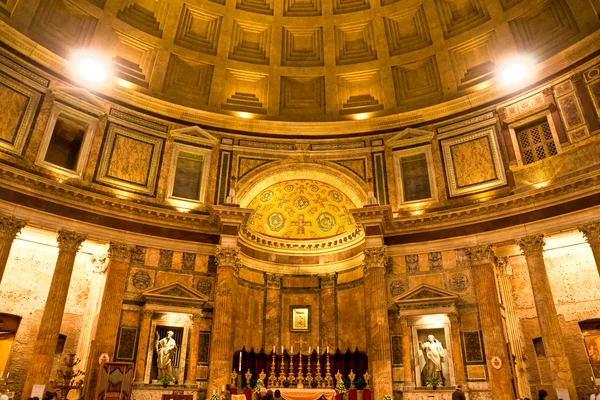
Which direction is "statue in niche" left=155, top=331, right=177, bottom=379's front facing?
toward the camera

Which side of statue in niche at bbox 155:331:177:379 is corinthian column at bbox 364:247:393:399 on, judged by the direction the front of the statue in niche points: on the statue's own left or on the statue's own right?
on the statue's own left

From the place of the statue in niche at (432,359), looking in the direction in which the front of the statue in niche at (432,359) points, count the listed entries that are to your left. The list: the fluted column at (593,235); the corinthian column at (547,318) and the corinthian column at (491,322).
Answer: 3

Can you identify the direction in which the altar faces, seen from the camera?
facing the viewer

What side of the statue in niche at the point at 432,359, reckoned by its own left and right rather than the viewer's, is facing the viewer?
front

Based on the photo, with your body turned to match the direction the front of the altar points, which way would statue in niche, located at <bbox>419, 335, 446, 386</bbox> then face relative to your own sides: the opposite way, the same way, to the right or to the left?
the same way

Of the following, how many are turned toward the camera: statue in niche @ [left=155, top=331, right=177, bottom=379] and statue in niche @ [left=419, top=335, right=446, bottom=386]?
2

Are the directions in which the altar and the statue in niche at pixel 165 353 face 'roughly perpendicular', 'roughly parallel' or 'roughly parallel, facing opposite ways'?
roughly parallel

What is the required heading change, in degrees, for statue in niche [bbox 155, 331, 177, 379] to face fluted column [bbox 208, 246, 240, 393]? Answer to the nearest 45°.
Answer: approximately 90° to its left

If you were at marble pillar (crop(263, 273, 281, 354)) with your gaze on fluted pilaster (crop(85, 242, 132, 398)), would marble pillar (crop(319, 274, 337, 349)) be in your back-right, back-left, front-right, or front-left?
back-left

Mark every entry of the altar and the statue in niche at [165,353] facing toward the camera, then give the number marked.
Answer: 2
